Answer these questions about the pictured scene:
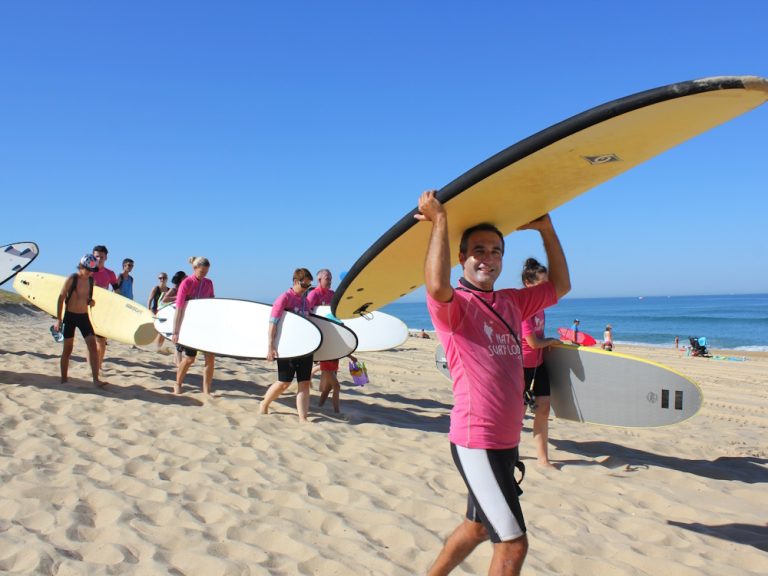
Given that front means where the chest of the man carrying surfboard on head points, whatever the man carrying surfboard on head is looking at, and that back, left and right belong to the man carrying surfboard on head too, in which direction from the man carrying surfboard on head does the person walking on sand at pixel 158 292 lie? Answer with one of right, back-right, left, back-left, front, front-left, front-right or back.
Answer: back

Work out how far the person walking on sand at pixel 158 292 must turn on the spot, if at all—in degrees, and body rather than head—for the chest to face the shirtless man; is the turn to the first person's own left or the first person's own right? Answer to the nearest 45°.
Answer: approximately 45° to the first person's own right

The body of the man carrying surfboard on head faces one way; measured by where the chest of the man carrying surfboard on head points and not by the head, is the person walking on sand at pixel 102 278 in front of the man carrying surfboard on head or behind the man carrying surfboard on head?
behind

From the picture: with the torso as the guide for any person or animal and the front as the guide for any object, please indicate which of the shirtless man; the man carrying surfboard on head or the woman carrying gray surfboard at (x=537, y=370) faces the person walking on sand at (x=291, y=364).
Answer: the shirtless man

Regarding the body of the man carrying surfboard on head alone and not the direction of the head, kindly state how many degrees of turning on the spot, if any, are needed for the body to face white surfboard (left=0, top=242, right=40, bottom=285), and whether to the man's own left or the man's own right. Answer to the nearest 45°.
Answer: approximately 180°

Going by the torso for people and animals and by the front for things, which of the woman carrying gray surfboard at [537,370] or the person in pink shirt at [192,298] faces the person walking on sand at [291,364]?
the person in pink shirt

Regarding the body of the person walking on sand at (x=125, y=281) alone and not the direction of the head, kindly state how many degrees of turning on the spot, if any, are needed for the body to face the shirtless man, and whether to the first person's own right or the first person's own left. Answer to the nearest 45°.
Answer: approximately 45° to the first person's own right

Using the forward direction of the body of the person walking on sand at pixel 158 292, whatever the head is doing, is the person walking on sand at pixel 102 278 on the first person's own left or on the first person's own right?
on the first person's own right

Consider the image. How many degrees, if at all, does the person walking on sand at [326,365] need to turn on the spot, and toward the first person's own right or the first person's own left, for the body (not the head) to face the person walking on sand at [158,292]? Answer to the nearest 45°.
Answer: approximately 180°

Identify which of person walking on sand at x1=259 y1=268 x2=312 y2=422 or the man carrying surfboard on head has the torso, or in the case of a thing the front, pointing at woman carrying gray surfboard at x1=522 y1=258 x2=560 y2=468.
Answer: the person walking on sand

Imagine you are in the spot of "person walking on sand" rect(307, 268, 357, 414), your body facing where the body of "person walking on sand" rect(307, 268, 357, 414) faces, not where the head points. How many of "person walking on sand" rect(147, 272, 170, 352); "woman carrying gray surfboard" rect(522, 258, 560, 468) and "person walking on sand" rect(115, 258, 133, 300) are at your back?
2
